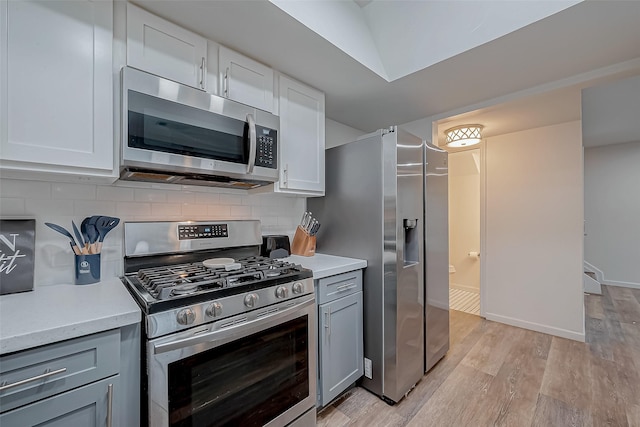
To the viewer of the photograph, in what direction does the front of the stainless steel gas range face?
facing the viewer and to the right of the viewer

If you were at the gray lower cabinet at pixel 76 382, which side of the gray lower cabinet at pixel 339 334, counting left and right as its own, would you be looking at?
right

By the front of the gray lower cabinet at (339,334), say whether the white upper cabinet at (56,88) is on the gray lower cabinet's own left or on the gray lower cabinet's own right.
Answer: on the gray lower cabinet's own right

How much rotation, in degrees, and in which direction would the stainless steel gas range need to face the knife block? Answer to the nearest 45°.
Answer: approximately 90° to its left

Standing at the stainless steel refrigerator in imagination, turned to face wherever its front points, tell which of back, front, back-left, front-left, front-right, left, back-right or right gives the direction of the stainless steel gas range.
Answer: right

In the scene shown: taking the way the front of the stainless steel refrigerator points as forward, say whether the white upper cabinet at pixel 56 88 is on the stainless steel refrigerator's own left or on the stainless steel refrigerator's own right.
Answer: on the stainless steel refrigerator's own right

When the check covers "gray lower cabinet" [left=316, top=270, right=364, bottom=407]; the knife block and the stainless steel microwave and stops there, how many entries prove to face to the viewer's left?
0

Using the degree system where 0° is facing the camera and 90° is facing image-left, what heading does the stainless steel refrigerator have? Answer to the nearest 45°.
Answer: approximately 315°
